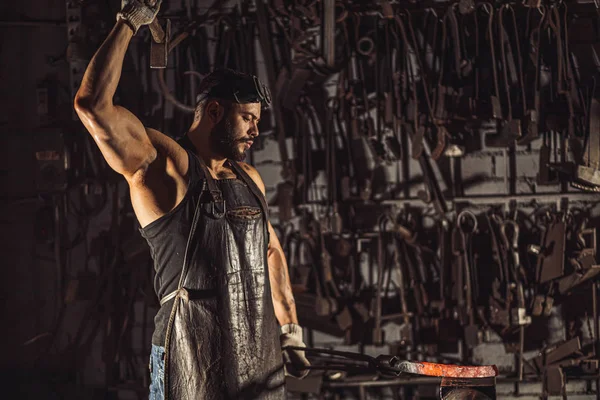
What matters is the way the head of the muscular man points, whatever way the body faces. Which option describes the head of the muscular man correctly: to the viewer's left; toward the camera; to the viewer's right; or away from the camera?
to the viewer's right

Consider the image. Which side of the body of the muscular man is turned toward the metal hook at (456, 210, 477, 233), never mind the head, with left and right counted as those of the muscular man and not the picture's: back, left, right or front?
left
